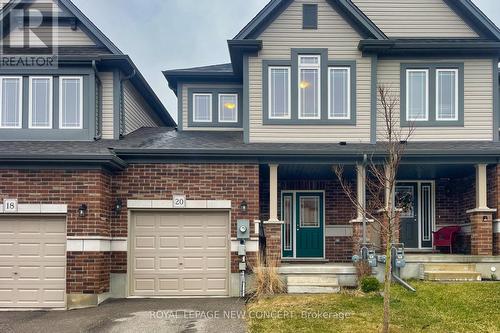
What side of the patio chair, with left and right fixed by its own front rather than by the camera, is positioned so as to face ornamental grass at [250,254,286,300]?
front

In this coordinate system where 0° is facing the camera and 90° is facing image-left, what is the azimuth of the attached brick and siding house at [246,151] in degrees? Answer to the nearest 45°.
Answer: approximately 0°

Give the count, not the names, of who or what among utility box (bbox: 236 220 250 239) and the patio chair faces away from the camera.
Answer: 0

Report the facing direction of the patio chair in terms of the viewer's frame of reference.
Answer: facing the viewer and to the left of the viewer

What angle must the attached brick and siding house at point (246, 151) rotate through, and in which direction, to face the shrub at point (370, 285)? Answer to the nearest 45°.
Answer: approximately 45° to its left

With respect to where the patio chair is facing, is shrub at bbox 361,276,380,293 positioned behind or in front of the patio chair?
in front

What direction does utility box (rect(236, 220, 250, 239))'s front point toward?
toward the camera

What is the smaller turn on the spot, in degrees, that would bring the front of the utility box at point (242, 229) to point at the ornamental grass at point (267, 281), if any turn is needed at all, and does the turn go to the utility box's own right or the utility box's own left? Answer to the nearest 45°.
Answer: approximately 45° to the utility box's own left
